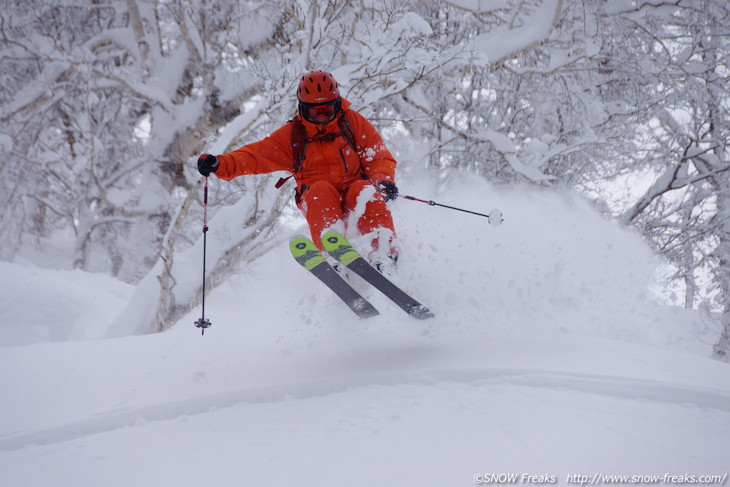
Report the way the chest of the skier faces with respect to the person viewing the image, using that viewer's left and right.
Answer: facing the viewer

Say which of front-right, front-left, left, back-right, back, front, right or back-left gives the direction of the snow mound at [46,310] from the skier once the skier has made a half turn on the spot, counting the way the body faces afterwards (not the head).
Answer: front-left
